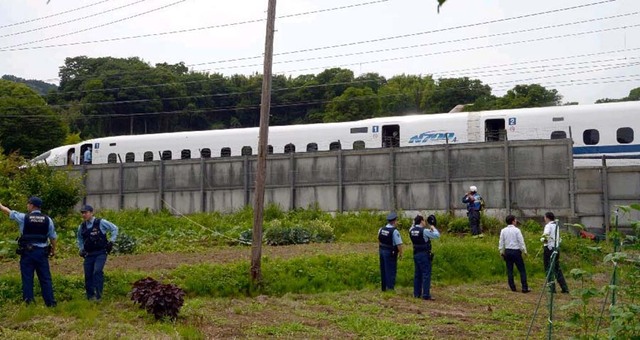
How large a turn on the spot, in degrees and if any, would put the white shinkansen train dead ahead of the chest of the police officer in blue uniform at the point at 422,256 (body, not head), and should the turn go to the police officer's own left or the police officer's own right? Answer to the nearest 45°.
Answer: approximately 45° to the police officer's own left

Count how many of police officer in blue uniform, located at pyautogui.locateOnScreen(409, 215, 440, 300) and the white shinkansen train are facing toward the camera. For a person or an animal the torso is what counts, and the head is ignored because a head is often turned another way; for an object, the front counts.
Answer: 0

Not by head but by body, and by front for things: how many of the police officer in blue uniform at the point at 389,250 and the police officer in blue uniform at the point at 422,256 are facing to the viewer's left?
0

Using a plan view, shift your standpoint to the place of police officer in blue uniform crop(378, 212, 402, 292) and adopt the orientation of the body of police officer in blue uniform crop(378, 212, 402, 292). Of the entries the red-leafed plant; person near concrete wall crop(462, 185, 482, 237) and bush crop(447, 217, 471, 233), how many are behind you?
1

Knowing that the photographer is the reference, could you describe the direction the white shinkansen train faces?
facing away from the viewer and to the left of the viewer

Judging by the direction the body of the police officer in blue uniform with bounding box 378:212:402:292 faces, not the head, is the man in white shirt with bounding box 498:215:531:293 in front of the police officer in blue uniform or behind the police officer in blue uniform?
in front

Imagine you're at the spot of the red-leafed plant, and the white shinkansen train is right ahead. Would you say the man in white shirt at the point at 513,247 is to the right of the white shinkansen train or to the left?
right

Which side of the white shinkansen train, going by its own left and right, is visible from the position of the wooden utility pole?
left

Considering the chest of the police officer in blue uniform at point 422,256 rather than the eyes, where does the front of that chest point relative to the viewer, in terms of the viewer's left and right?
facing away from the viewer and to the right of the viewer

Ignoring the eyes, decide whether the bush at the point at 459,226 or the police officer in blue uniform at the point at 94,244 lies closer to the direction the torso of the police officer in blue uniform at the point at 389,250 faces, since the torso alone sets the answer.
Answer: the bush

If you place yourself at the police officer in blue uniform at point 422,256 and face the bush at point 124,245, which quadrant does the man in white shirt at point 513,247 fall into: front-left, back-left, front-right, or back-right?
back-right
